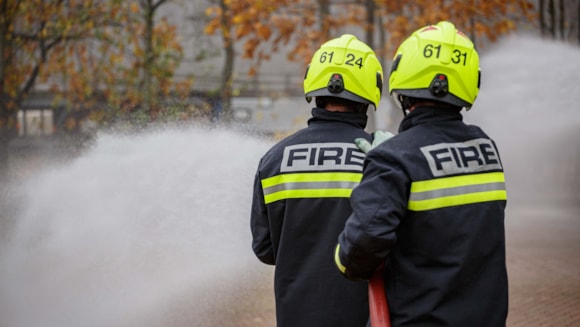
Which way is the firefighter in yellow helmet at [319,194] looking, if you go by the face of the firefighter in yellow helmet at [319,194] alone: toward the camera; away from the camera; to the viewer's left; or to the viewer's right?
away from the camera

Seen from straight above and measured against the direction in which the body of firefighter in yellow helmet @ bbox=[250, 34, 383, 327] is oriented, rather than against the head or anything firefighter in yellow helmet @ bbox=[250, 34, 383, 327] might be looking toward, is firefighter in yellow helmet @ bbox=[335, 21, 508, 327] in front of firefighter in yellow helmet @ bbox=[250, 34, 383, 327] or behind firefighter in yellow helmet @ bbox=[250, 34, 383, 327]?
behind

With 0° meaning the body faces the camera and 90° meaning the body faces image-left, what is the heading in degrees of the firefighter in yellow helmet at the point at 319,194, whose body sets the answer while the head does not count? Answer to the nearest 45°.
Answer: approximately 180°

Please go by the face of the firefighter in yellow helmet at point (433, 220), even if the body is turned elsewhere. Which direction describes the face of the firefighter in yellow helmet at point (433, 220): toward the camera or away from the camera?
away from the camera
